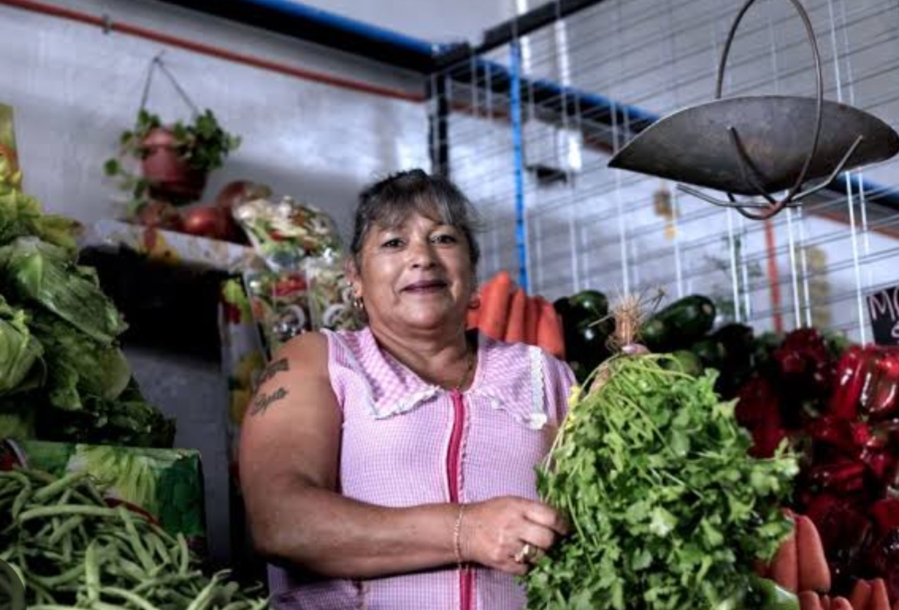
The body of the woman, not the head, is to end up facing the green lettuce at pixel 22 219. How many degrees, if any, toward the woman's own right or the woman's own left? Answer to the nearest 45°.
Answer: approximately 135° to the woman's own right

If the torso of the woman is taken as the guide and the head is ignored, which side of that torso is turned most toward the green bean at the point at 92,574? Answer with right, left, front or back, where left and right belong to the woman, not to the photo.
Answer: right

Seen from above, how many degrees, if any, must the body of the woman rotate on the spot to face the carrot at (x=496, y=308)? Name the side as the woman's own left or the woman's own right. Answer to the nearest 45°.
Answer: approximately 135° to the woman's own left

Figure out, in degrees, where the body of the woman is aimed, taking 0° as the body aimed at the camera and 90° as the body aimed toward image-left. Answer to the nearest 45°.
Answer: approximately 315°

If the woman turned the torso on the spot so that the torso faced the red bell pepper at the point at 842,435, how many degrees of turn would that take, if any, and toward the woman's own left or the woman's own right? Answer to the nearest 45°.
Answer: approximately 90° to the woman's own left

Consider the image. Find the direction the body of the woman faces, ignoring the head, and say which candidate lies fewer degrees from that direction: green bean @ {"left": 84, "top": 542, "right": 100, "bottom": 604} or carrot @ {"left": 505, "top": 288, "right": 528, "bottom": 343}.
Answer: the green bean

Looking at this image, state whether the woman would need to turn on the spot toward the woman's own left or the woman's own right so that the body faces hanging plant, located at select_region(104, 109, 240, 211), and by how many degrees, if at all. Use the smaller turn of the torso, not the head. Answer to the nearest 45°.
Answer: approximately 180°

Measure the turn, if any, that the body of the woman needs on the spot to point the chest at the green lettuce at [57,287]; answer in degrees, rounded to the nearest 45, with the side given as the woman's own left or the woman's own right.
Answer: approximately 135° to the woman's own right

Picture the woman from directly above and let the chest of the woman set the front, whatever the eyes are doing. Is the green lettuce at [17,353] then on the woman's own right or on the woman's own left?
on the woman's own right

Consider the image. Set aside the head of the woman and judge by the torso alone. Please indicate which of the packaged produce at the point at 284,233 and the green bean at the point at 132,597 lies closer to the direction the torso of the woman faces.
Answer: the green bean

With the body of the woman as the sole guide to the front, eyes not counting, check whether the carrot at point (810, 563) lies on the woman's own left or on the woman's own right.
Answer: on the woman's own left
